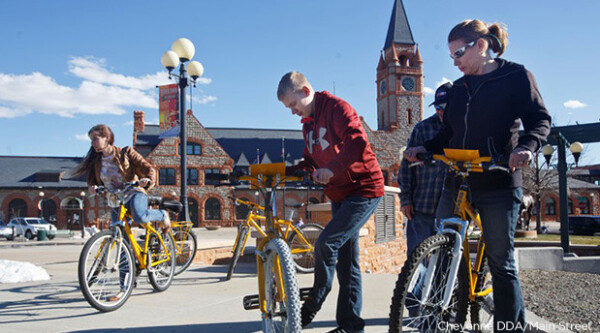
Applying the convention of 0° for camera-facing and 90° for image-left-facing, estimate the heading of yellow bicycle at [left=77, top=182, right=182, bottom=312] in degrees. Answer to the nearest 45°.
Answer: approximately 45°

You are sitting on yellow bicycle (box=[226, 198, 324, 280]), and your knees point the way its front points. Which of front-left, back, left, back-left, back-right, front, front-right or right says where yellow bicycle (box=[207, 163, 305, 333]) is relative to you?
front-left

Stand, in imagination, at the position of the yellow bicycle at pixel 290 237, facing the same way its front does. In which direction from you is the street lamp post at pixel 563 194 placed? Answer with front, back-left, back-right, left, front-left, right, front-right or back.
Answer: back

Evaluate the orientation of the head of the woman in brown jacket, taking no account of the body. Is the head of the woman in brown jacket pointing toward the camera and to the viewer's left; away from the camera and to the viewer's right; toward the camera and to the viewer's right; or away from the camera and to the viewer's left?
toward the camera and to the viewer's left

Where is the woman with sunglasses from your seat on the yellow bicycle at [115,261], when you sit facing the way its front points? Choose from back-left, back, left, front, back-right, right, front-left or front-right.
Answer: left

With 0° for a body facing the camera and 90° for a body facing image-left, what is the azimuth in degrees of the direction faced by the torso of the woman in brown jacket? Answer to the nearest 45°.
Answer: approximately 45°

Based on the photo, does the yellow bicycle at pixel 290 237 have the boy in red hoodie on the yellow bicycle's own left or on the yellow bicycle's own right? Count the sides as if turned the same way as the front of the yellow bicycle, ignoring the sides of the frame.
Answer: on the yellow bicycle's own left

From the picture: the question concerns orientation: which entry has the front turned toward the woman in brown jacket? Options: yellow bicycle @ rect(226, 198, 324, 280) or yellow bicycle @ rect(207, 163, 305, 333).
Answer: yellow bicycle @ rect(226, 198, 324, 280)

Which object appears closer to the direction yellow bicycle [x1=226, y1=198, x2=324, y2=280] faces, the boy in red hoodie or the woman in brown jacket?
the woman in brown jacket
